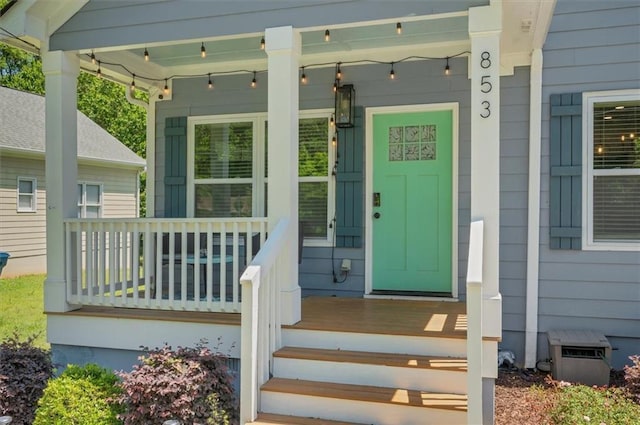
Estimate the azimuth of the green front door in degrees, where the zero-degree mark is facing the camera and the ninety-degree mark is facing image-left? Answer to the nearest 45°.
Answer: approximately 0°

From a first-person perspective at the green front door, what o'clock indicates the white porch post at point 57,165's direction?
The white porch post is roughly at 2 o'clock from the green front door.

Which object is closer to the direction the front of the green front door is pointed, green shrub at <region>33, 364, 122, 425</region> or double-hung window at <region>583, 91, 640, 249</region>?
the green shrub

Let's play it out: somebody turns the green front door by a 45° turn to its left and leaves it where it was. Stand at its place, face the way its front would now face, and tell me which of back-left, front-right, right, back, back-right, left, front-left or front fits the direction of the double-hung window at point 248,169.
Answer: back-right

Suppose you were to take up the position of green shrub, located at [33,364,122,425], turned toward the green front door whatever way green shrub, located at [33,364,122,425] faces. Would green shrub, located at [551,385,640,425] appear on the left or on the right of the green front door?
right

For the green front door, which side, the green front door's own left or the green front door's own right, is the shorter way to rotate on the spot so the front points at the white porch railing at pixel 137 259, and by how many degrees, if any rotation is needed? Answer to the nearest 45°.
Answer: approximately 45° to the green front door's own right

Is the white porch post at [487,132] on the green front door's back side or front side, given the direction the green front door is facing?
on the front side

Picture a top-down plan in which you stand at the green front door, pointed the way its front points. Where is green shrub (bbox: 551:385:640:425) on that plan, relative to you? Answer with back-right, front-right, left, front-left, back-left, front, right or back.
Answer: front-left

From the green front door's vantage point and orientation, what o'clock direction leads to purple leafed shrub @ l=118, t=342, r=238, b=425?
The purple leafed shrub is roughly at 1 o'clock from the green front door.

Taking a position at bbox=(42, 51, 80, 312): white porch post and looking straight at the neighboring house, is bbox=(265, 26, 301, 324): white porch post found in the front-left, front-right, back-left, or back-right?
back-right

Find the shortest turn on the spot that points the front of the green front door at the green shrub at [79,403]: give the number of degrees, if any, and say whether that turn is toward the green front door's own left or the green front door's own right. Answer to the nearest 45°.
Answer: approximately 45° to the green front door's own right

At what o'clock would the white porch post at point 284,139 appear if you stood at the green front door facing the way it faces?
The white porch post is roughly at 1 o'clock from the green front door.
